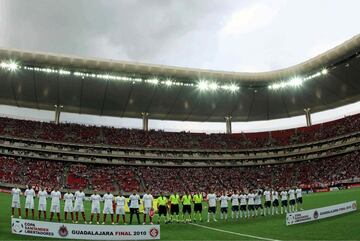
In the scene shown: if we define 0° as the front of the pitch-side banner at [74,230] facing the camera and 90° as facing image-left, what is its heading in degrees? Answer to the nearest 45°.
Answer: approximately 0°

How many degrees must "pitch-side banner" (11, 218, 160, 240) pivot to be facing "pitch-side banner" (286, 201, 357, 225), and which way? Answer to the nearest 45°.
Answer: approximately 90° to its left
